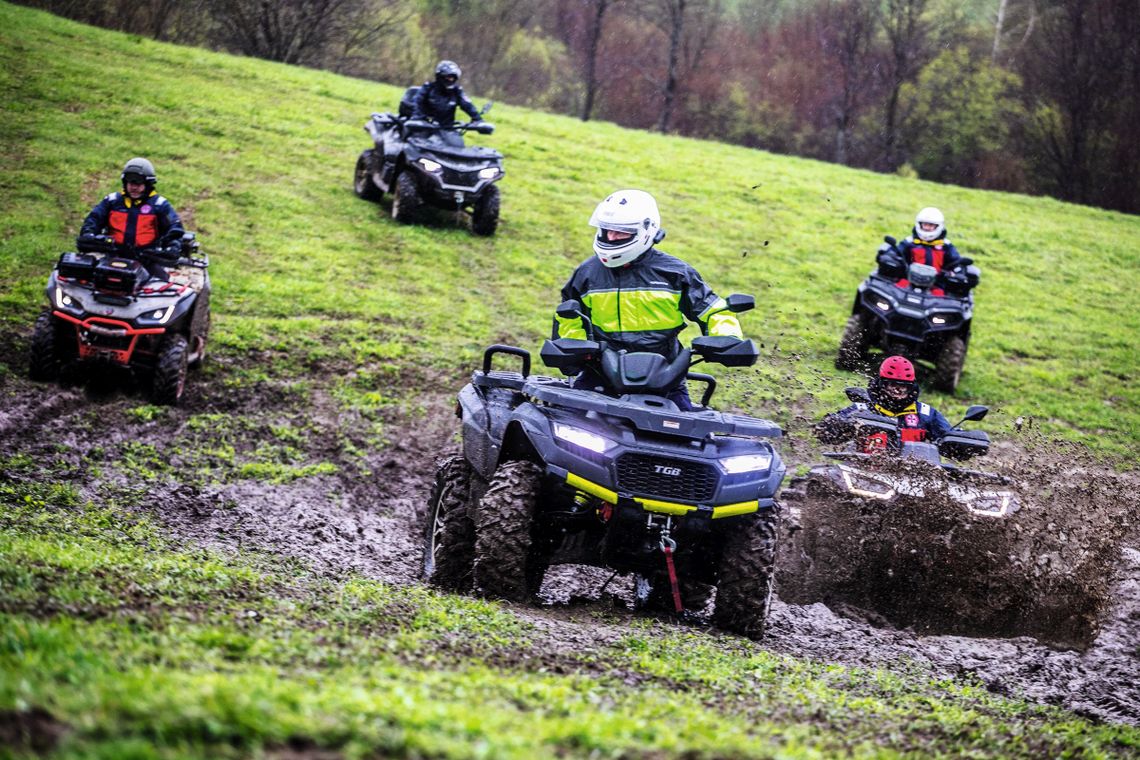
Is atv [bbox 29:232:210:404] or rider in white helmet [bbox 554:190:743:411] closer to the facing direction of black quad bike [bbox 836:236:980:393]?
the rider in white helmet

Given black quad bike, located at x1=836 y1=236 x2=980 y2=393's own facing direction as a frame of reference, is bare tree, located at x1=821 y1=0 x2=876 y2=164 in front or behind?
behind

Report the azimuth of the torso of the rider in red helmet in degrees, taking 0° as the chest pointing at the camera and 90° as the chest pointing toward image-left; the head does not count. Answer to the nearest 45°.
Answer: approximately 0°

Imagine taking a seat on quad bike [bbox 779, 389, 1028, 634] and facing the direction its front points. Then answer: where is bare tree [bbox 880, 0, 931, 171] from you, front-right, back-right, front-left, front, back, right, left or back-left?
back

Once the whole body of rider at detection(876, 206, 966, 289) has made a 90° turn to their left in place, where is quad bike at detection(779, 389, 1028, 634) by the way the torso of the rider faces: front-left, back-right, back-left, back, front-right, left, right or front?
right

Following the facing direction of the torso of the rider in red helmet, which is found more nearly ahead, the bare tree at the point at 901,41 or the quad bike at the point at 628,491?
the quad bike

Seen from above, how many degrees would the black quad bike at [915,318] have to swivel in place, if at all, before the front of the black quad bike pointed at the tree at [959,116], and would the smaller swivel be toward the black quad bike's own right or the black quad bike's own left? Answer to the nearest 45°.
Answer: approximately 180°

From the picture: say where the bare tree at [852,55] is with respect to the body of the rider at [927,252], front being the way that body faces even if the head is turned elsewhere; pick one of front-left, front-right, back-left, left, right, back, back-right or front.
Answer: back

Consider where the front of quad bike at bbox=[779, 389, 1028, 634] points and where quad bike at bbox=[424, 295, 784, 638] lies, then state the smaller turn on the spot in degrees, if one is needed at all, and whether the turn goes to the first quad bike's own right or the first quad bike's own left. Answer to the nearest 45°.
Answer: approximately 45° to the first quad bike's own right
